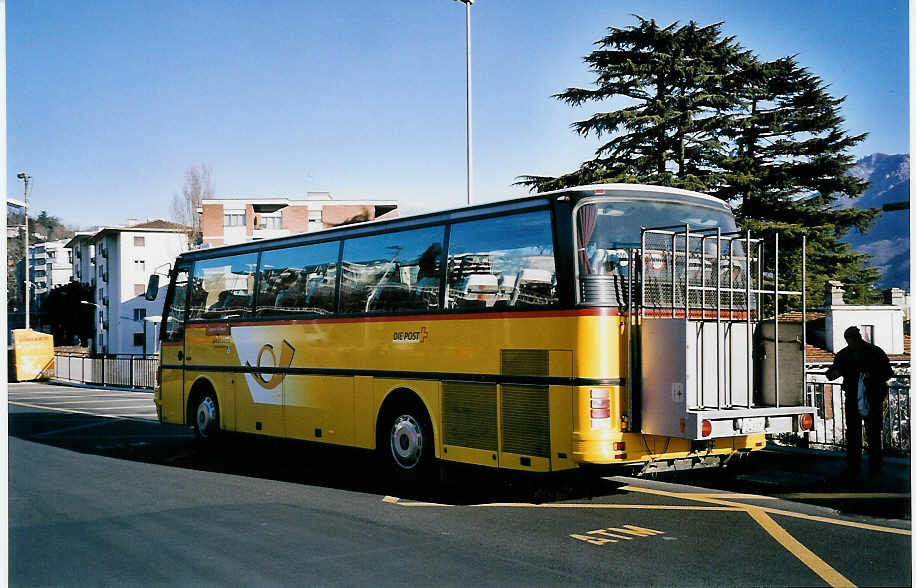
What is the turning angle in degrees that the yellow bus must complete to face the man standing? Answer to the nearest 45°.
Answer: approximately 135° to its right

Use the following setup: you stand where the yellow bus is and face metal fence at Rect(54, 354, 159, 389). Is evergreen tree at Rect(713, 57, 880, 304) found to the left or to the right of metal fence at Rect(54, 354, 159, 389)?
right

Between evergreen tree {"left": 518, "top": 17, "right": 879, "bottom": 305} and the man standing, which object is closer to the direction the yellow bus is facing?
the evergreen tree

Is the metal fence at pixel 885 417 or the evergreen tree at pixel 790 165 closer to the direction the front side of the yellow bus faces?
the evergreen tree

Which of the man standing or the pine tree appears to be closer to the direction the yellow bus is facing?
the pine tree

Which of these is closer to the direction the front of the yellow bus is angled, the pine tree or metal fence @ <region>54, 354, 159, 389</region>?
the metal fence

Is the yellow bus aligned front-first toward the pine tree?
no

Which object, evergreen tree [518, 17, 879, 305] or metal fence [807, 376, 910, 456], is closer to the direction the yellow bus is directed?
the evergreen tree

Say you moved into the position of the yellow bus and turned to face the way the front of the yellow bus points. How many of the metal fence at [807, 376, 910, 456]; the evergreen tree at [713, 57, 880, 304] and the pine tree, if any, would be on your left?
0

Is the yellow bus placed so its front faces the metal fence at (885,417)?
no

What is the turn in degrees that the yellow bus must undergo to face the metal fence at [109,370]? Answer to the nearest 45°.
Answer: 0° — it already faces it

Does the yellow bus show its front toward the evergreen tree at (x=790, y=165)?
no

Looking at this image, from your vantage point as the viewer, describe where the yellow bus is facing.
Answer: facing away from the viewer and to the left of the viewer

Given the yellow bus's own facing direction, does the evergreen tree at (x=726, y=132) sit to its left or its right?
on its right

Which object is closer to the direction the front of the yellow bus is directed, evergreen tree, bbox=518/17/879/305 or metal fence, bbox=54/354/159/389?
the metal fence
